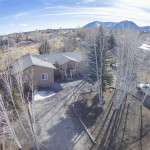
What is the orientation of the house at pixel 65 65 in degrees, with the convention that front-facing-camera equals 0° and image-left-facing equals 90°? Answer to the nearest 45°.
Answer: approximately 315°
